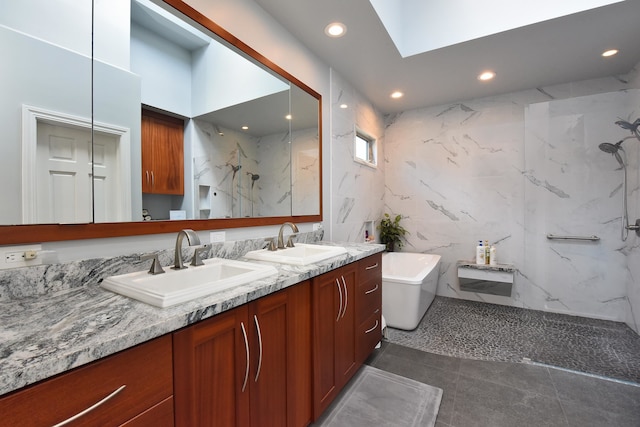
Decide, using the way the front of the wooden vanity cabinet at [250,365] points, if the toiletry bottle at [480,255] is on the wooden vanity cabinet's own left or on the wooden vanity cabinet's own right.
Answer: on the wooden vanity cabinet's own left

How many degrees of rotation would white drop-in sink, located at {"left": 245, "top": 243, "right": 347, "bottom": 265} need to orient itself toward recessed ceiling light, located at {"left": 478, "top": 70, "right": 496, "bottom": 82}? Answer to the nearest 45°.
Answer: approximately 90° to its left

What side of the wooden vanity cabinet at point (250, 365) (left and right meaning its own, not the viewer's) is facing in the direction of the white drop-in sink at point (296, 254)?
left

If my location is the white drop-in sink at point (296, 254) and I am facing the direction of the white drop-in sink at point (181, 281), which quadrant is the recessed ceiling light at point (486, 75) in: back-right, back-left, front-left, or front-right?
back-left

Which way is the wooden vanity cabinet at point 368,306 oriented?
to the viewer's right
